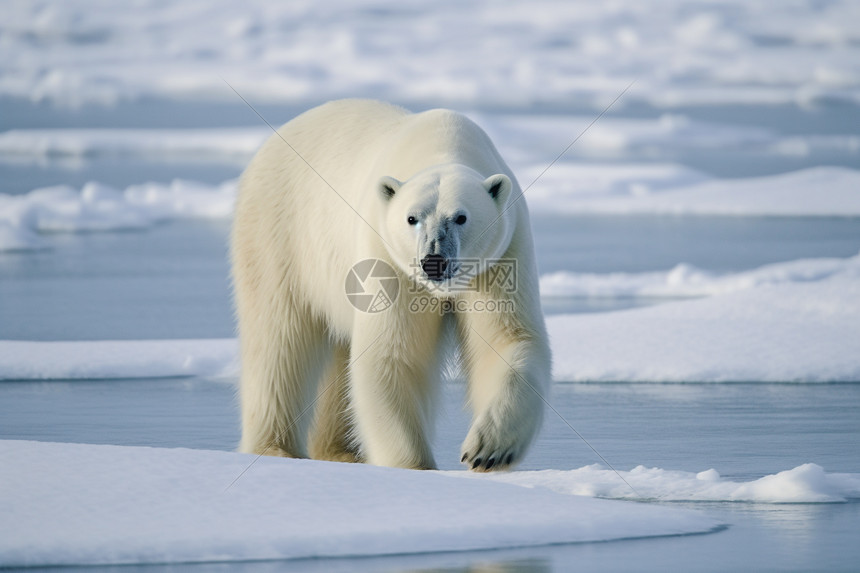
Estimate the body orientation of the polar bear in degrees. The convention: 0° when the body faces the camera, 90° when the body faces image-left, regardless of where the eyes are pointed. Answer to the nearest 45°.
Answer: approximately 315°
